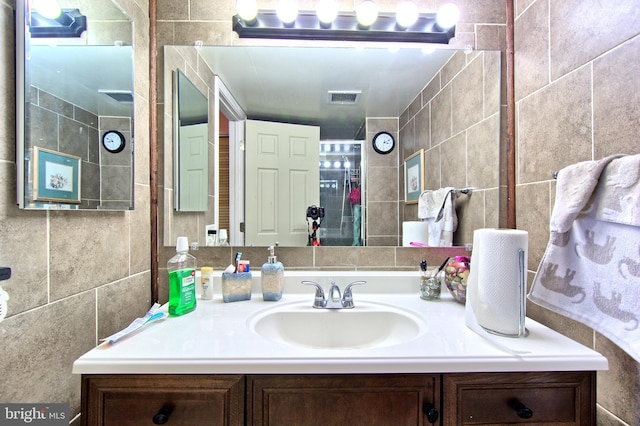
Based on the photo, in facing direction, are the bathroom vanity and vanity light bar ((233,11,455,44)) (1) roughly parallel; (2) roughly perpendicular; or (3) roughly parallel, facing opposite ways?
roughly parallel

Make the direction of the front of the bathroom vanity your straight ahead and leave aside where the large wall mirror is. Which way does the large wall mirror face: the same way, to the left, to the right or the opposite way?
the same way

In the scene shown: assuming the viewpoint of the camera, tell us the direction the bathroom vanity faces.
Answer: facing the viewer

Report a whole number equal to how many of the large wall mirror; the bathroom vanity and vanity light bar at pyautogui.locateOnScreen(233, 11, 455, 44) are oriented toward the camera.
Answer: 3

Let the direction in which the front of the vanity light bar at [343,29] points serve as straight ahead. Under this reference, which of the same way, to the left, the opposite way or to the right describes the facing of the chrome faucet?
the same way

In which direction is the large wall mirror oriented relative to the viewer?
toward the camera

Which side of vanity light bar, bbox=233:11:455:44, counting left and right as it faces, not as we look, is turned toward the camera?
front
